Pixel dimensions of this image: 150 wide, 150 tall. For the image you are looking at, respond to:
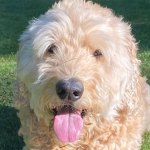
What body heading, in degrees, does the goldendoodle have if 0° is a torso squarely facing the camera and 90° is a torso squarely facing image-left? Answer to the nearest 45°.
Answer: approximately 0°
